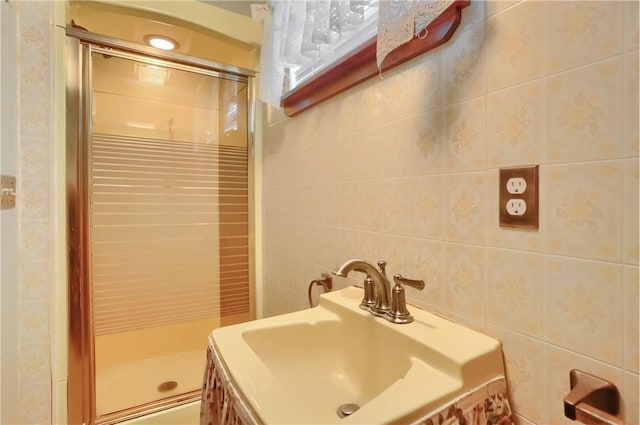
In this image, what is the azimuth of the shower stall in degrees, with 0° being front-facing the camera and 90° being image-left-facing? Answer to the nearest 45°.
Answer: approximately 315°

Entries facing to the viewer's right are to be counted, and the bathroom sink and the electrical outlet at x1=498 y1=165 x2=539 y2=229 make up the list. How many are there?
0

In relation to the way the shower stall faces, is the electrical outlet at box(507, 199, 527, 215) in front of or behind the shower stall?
in front

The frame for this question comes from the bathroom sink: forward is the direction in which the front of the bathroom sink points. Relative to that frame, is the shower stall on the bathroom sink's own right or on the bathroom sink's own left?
on the bathroom sink's own right

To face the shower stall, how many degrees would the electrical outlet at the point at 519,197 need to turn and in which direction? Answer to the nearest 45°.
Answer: approximately 45° to its right
